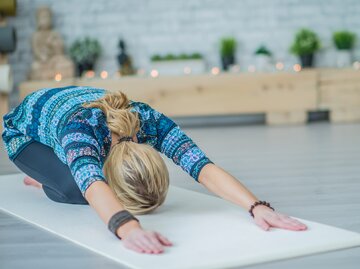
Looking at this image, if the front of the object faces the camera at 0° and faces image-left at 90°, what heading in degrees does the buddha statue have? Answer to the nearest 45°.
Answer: approximately 315°

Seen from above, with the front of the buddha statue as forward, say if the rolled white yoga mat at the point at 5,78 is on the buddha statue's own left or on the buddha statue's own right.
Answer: on the buddha statue's own right

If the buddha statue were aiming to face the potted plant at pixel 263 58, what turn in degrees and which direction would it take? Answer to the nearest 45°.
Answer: approximately 45° to its left

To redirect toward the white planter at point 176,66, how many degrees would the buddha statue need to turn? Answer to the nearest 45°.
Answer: approximately 45° to its left
